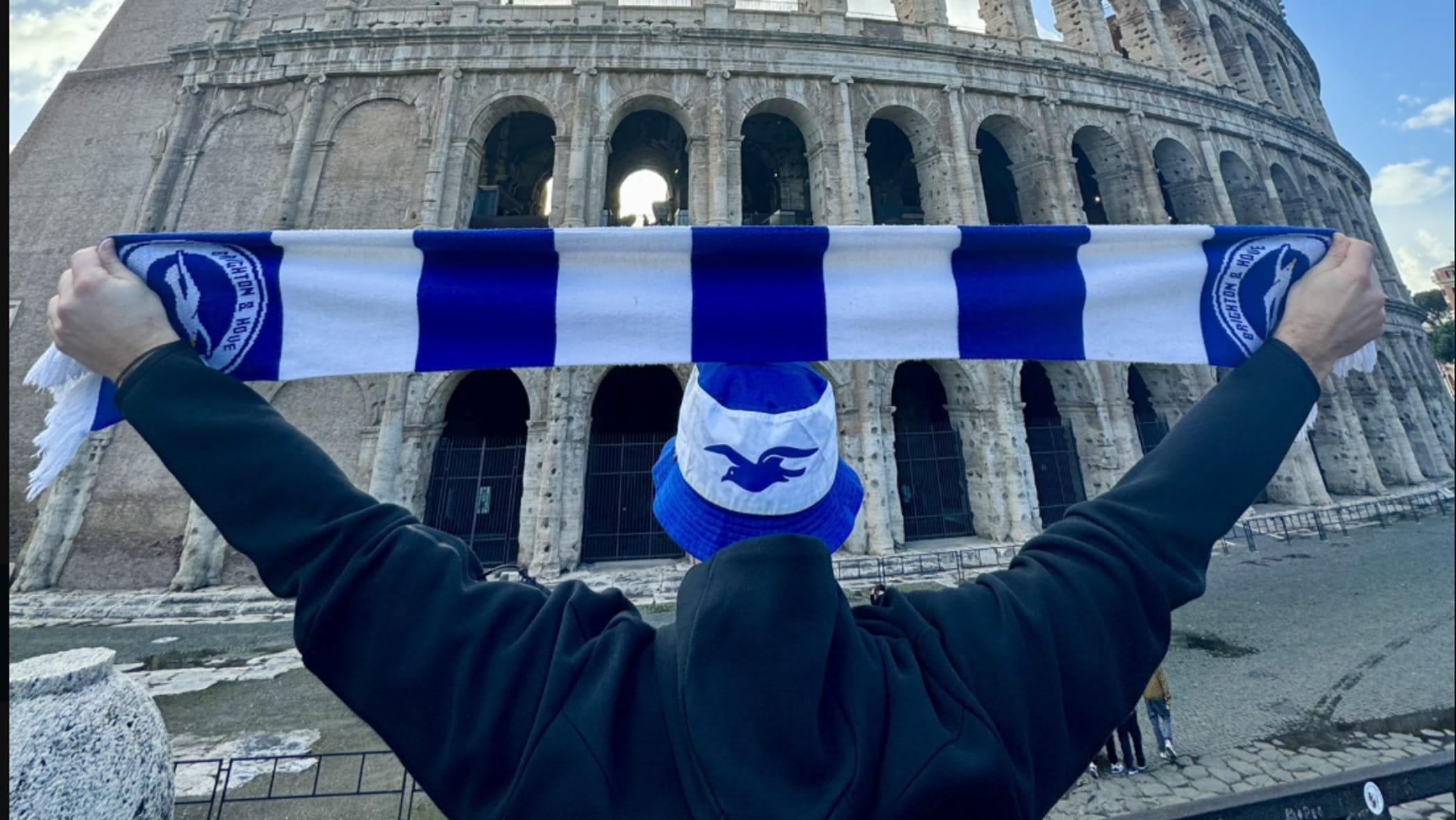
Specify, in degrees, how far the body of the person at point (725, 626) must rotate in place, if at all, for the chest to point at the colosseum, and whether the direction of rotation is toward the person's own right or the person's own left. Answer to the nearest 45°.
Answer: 0° — they already face it

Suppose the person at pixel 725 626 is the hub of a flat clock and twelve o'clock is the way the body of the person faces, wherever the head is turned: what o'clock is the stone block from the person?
The stone block is roughly at 10 o'clock from the person.

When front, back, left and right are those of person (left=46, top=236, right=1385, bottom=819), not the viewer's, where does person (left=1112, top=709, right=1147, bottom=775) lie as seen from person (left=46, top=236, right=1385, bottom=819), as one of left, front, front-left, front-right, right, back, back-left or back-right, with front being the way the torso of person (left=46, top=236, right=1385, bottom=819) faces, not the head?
front-right

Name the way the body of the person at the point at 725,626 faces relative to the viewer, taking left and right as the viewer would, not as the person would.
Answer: facing away from the viewer

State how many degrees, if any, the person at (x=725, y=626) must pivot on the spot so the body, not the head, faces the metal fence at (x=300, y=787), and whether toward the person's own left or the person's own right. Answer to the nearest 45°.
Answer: approximately 45° to the person's own left

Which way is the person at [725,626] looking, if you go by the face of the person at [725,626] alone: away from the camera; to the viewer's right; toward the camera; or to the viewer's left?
away from the camera
